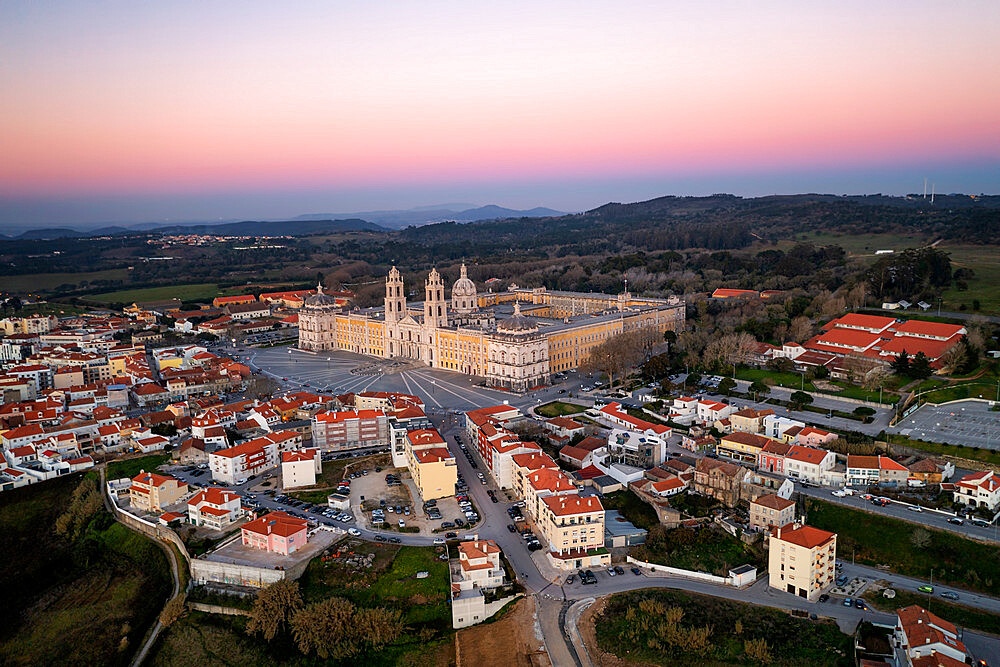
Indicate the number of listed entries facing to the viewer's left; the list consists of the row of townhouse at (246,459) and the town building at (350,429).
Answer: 0

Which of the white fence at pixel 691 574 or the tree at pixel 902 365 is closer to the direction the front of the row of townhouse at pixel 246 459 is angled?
the white fence

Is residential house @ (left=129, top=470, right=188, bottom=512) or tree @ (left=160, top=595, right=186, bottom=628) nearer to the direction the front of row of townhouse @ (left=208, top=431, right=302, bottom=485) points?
the tree

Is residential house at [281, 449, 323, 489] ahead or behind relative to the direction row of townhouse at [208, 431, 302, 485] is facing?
ahead

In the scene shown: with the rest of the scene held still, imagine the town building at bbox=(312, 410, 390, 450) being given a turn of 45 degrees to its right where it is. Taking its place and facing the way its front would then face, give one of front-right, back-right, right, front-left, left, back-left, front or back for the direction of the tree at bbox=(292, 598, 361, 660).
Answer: front-left

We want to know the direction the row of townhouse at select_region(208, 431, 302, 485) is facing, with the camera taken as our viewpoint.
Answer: facing the viewer and to the right of the viewer

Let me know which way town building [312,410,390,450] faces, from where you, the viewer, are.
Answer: facing the viewer

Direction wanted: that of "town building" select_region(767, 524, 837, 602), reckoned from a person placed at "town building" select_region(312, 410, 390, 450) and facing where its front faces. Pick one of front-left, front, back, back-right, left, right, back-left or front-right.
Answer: front-left

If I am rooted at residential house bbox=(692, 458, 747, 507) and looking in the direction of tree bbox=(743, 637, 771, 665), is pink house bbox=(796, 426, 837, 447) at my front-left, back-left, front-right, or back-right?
back-left

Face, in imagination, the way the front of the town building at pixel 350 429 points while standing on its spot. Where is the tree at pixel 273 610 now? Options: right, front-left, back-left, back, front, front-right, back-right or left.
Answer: front

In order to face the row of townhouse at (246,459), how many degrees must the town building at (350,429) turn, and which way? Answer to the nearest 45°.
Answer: approximately 45° to its right

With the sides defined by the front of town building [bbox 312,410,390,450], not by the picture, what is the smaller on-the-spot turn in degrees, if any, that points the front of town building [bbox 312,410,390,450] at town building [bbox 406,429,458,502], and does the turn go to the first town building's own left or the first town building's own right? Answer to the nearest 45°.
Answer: approximately 45° to the first town building's own left

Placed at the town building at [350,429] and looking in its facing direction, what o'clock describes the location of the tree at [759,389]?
The tree is roughly at 9 o'clock from the town building.
